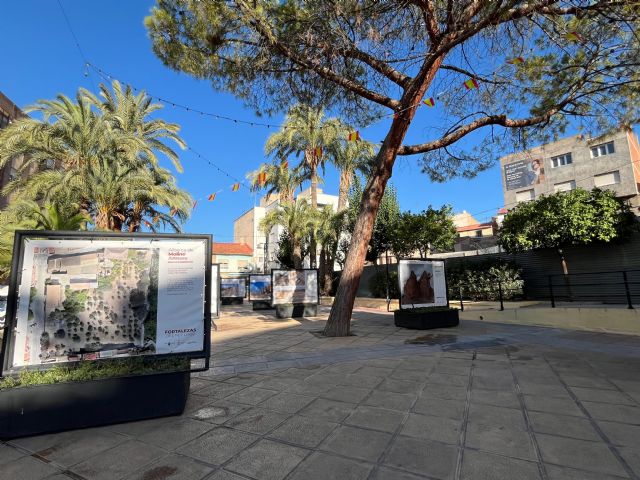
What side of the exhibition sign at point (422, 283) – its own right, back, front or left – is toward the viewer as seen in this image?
front

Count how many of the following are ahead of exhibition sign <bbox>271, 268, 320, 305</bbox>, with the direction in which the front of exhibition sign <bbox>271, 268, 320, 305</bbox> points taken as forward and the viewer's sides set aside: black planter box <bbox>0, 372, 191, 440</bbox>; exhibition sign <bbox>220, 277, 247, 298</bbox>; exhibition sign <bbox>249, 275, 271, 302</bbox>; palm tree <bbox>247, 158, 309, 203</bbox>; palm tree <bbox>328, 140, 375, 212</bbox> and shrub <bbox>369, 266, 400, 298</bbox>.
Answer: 1

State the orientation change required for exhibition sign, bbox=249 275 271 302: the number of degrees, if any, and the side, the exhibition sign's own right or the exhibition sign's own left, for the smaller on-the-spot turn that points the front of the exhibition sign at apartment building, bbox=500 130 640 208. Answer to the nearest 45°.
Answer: approximately 90° to the exhibition sign's own left

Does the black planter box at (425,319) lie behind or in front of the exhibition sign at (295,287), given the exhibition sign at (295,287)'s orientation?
in front

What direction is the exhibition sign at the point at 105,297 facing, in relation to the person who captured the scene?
facing the viewer

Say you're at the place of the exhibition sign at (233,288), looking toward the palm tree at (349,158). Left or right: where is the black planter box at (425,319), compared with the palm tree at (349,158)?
right

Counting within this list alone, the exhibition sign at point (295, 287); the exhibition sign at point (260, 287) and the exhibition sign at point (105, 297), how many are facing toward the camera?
3

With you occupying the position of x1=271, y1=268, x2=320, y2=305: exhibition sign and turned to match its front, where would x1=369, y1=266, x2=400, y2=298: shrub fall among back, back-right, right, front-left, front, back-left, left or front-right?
back-left

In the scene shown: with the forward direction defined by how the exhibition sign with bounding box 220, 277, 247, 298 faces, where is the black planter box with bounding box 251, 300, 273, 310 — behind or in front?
in front

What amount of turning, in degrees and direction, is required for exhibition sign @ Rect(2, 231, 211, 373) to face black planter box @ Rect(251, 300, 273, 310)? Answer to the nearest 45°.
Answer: approximately 135° to its left

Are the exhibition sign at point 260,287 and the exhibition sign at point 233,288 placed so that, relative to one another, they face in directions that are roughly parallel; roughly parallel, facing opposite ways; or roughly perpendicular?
roughly parallel

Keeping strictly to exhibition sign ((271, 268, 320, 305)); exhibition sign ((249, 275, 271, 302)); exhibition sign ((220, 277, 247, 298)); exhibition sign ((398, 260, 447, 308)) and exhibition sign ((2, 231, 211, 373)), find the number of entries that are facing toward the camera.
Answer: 5

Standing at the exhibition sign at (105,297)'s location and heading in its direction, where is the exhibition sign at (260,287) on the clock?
the exhibition sign at (260,287) is roughly at 7 o'clock from the exhibition sign at (105,297).

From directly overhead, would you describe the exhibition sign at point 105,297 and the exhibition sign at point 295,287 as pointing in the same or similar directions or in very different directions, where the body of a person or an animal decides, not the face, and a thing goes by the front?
same or similar directions

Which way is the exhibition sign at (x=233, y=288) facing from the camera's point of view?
toward the camera

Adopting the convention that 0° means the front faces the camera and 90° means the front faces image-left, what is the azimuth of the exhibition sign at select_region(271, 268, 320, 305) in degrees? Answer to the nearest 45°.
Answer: approximately 0°

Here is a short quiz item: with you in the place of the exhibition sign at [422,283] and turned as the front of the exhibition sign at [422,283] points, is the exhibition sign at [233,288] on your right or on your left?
on your right

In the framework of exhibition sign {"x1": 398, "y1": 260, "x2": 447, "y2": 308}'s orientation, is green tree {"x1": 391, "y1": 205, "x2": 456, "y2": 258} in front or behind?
behind

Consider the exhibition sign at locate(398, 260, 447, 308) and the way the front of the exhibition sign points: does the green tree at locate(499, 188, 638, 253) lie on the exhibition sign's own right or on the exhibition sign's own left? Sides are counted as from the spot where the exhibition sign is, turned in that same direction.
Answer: on the exhibition sign's own left

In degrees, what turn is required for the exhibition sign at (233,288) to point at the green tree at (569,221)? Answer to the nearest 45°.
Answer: approximately 45° to its left
